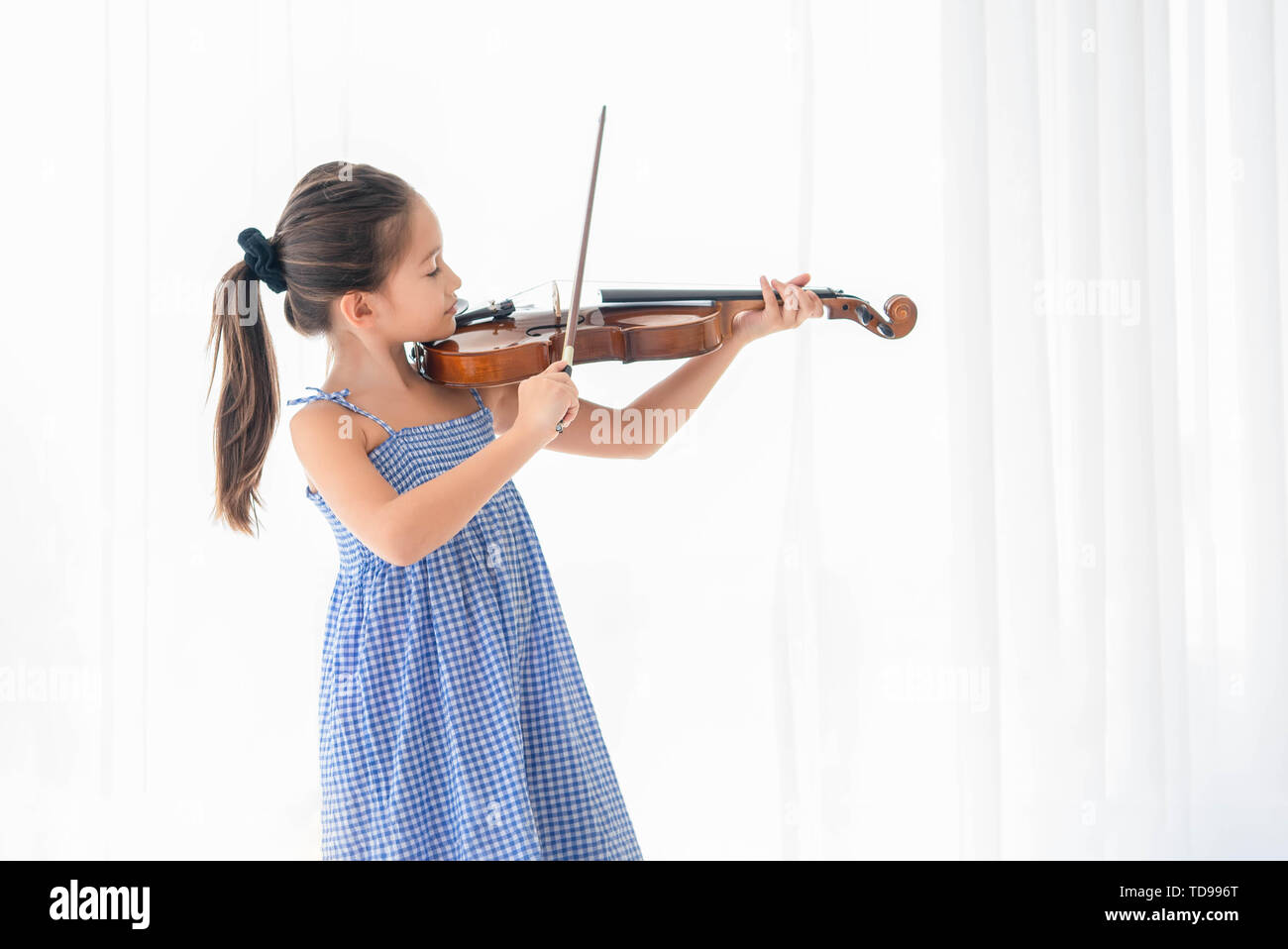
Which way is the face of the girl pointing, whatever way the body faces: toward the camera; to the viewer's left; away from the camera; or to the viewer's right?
to the viewer's right

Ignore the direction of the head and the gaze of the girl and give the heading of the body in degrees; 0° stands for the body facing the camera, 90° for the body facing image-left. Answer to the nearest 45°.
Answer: approximately 315°
